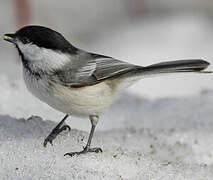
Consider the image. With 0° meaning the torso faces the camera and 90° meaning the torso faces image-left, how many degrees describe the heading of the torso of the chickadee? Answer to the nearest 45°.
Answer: approximately 90°
